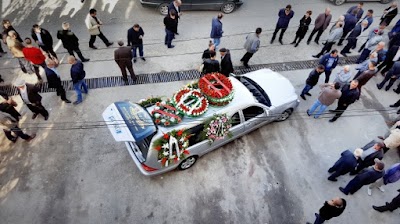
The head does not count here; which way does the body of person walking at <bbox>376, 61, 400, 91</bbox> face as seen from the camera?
to the viewer's left

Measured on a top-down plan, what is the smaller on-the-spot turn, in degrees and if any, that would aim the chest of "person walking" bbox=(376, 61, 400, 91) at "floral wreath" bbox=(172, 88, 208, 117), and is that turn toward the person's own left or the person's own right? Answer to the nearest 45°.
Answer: approximately 45° to the person's own left

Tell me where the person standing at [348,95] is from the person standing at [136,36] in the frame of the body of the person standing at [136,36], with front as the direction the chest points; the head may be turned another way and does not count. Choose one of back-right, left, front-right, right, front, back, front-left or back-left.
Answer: front-left

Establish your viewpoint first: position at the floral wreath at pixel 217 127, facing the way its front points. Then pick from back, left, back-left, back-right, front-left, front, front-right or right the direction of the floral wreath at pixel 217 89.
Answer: back

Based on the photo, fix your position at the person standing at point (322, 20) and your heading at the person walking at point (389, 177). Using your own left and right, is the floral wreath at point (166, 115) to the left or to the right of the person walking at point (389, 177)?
right

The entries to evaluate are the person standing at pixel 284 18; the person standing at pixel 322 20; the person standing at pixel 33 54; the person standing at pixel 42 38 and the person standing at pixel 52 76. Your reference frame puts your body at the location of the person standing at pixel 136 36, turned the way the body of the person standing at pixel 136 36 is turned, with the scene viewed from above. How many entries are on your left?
2

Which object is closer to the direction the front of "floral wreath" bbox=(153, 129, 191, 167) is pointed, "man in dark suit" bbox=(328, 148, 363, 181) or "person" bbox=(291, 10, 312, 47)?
the man in dark suit

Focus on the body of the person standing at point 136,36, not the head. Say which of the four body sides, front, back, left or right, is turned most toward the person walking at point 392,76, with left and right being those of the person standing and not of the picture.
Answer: left

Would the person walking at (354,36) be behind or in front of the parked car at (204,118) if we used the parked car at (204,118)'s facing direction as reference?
in front
